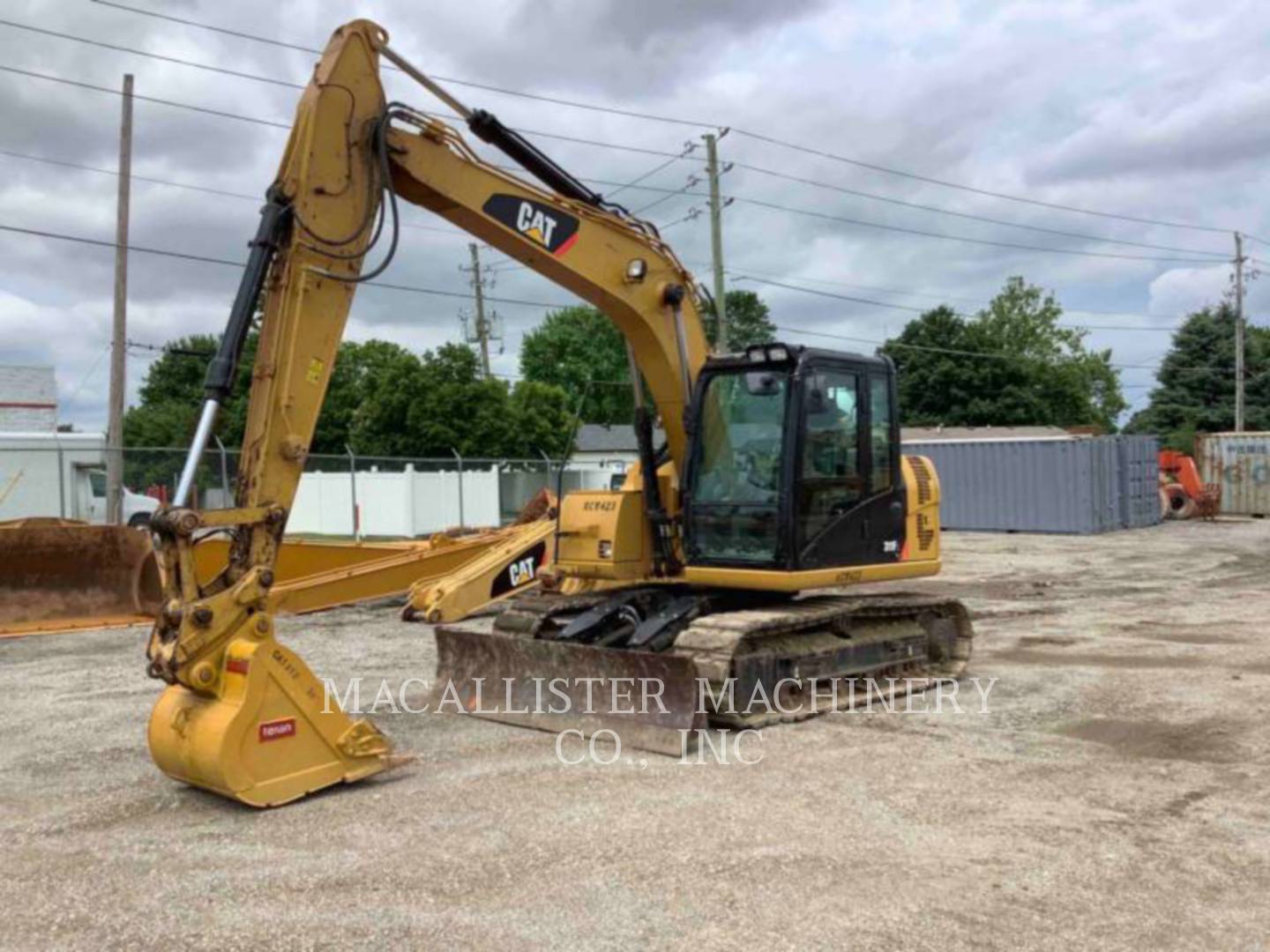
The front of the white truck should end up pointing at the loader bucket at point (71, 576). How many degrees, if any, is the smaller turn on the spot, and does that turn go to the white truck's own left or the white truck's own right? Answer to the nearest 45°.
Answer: approximately 90° to the white truck's own right

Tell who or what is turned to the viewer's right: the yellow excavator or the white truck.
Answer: the white truck

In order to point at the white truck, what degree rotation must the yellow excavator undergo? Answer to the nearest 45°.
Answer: approximately 90° to its right

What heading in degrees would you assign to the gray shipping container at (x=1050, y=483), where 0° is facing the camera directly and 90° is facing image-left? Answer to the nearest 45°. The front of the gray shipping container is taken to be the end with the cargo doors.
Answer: approximately 315°

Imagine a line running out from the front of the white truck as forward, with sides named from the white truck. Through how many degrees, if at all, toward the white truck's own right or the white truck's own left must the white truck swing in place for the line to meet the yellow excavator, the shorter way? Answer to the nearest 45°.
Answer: approximately 90° to the white truck's own right

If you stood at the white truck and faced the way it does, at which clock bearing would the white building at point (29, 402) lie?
The white building is roughly at 9 o'clock from the white truck.

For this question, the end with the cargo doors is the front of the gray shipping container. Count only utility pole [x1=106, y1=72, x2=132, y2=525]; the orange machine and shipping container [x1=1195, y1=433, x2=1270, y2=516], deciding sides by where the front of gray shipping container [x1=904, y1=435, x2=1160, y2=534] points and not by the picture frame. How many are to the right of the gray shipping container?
1

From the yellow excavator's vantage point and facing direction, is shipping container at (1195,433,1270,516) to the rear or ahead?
to the rear

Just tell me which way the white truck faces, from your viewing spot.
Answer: facing to the right of the viewer

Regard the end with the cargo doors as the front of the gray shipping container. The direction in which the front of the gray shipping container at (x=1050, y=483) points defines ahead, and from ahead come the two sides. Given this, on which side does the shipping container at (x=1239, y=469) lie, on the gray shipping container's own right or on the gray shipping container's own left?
on the gray shipping container's own left

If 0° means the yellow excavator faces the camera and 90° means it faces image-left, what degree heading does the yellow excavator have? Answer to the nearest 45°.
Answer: approximately 45°
